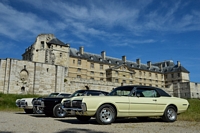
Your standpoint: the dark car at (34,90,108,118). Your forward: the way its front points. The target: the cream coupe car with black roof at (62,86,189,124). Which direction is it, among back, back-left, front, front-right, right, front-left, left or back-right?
left

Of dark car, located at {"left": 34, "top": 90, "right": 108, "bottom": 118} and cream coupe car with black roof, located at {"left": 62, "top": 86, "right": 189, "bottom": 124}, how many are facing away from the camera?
0

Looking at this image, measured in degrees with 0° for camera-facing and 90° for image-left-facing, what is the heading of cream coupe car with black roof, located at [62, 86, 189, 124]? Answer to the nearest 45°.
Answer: approximately 45°

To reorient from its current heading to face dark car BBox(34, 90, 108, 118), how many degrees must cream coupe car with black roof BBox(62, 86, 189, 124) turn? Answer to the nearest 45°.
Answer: approximately 90° to its right
